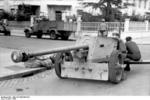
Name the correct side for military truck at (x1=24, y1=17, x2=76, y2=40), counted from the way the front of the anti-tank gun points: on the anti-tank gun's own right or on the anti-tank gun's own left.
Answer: on the anti-tank gun's own right

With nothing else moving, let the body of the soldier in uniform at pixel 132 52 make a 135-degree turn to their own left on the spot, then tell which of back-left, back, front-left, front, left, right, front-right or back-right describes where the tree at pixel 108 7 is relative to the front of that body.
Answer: back-left

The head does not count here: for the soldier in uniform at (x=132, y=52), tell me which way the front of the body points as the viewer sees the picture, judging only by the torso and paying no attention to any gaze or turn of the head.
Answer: to the viewer's left

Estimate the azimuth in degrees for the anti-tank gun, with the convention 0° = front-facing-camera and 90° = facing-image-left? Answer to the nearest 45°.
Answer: approximately 45°

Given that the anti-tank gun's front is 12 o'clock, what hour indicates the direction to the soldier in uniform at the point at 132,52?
The soldier in uniform is roughly at 6 o'clock from the anti-tank gun.

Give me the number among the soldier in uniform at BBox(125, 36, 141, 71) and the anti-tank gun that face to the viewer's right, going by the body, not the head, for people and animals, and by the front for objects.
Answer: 0

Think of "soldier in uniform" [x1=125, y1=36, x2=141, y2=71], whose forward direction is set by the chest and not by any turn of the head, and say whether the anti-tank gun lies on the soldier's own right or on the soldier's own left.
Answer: on the soldier's own left

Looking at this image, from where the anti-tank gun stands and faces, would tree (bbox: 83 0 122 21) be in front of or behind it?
behind
